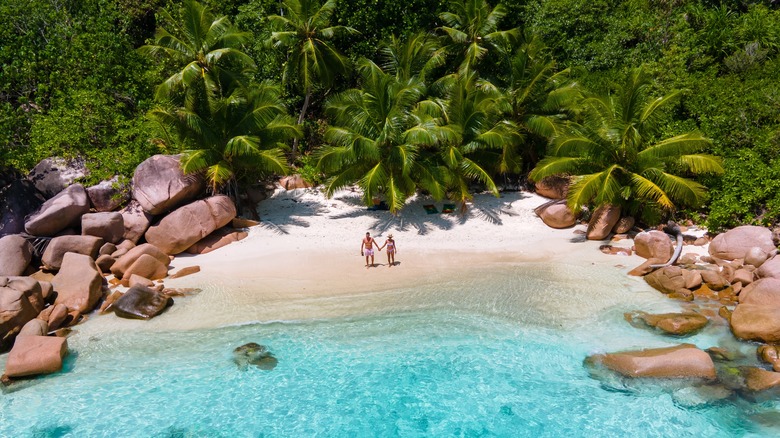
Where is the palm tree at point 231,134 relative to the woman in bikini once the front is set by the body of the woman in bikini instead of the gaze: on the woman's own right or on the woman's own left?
on the woman's own right

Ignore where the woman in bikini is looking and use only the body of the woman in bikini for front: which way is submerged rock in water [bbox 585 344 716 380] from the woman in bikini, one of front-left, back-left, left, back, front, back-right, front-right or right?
front-left

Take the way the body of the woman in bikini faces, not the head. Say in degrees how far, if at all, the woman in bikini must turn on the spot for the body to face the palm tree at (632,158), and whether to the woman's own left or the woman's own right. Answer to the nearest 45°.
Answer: approximately 90° to the woman's own left

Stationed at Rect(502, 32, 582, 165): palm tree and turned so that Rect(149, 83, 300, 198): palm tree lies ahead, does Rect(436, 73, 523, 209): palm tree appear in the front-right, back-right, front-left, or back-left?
front-left

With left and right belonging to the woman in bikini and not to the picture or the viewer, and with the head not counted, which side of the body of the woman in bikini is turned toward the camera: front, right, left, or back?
front

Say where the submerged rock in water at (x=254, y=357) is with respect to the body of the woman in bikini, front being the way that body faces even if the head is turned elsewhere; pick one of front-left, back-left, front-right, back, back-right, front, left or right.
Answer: front-right

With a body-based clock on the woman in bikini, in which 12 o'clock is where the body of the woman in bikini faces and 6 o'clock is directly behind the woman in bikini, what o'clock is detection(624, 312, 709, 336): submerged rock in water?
The submerged rock in water is roughly at 10 o'clock from the woman in bikini.
